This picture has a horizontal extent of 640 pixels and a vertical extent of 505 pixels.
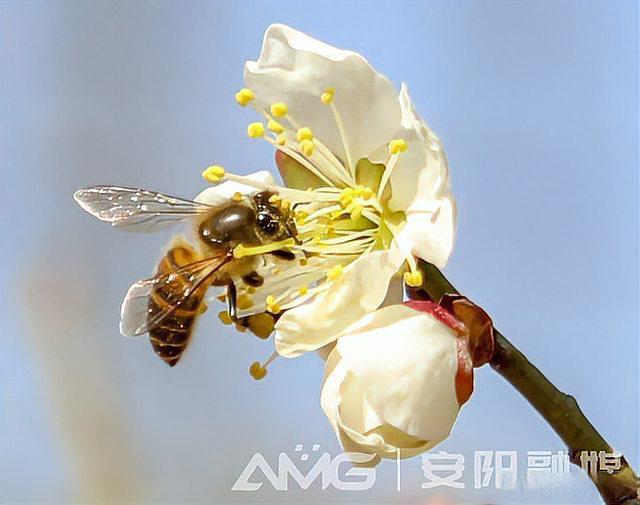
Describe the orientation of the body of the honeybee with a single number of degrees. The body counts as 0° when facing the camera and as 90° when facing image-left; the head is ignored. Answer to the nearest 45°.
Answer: approximately 270°
